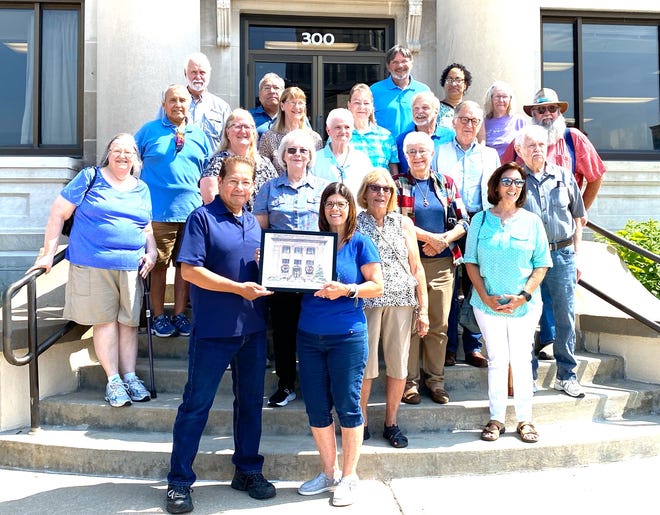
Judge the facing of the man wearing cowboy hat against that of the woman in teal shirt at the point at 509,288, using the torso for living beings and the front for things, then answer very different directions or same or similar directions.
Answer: same or similar directions

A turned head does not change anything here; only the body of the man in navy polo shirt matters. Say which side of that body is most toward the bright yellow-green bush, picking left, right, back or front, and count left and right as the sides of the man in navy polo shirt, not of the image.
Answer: left

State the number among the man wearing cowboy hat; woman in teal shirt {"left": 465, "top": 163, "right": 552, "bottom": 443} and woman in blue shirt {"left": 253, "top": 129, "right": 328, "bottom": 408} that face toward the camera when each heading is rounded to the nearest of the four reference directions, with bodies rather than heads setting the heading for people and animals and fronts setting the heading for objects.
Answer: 3

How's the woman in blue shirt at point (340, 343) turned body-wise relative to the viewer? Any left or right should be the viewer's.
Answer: facing the viewer and to the left of the viewer

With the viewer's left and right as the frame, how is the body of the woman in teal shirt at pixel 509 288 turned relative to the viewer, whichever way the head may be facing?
facing the viewer

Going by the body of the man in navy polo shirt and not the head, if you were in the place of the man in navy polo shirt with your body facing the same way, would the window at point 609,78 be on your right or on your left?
on your left

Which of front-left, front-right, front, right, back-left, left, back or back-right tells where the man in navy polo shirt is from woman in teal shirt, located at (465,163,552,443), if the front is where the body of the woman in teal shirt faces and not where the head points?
front-right

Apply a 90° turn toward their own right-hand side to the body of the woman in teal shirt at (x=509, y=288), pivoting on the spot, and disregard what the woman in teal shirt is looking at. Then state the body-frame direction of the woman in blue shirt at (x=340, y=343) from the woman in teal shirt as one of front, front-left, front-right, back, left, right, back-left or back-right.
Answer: front-left

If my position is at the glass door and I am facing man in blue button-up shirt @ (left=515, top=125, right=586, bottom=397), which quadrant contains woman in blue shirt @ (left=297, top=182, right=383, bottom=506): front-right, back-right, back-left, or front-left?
front-right

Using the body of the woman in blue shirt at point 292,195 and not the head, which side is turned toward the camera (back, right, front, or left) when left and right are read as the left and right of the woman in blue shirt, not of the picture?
front

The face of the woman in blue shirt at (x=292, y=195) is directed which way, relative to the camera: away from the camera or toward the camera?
toward the camera

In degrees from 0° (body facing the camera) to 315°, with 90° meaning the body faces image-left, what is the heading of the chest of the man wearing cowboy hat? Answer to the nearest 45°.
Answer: approximately 0°

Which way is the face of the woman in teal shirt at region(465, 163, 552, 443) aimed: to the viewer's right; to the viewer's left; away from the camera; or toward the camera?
toward the camera

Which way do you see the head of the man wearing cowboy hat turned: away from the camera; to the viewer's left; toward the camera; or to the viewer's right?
toward the camera
